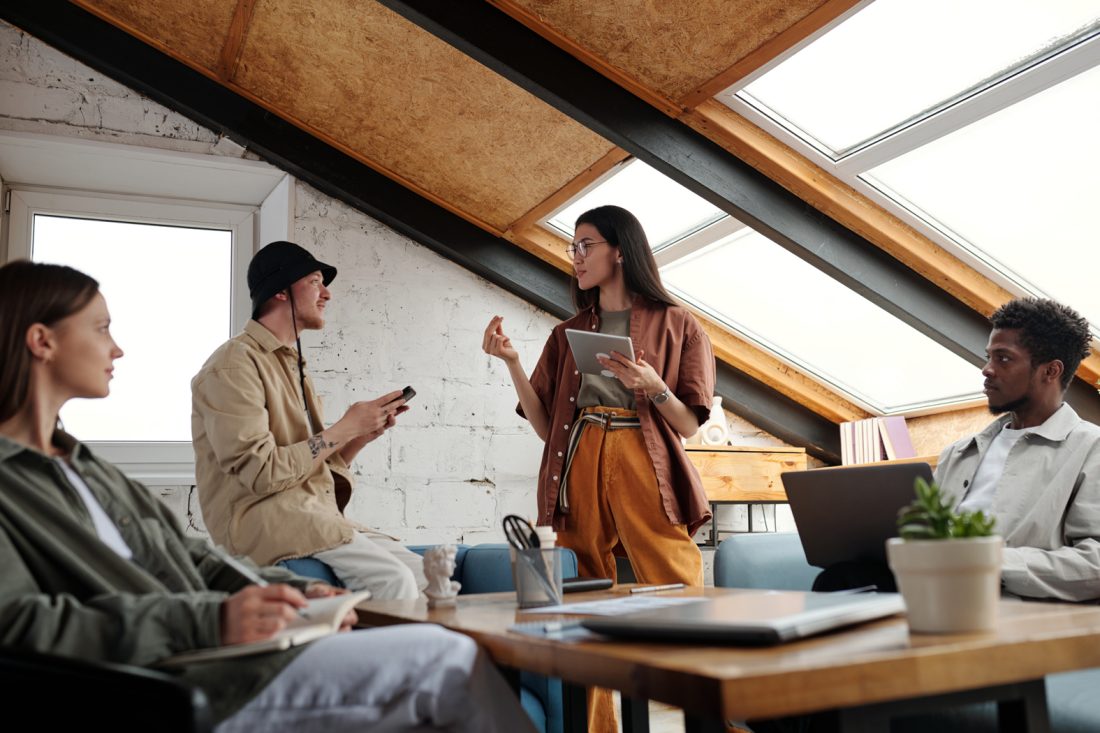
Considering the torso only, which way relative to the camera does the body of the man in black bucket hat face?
to the viewer's right

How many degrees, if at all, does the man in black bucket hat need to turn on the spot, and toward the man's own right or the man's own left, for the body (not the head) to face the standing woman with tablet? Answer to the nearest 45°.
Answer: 0° — they already face them

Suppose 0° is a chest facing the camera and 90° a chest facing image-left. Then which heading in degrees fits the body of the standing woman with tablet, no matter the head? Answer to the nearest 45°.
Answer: approximately 45°

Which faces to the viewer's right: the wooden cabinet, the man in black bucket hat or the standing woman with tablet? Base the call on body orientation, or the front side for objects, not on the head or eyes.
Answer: the man in black bucket hat

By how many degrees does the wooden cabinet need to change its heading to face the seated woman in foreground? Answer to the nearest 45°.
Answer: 0° — it already faces them

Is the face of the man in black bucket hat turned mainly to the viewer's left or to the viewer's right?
to the viewer's right

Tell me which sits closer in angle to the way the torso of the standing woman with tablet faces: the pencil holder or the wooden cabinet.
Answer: the pencil holder

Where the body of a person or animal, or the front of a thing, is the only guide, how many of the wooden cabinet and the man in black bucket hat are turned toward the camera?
1

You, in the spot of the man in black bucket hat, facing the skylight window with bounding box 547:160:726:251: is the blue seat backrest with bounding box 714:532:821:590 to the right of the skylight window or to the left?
right

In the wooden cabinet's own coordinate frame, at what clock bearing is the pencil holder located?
The pencil holder is roughly at 12 o'clock from the wooden cabinet.

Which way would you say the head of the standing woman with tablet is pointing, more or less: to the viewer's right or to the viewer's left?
to the viewer's left

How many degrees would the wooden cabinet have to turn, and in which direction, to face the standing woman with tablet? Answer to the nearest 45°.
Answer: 0° — it already faces them
